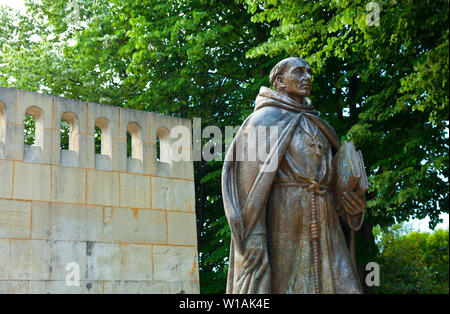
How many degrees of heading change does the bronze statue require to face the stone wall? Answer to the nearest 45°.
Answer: approximately 180°

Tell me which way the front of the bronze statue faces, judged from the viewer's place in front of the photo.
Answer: facing the viewer and to the right of the viewer
